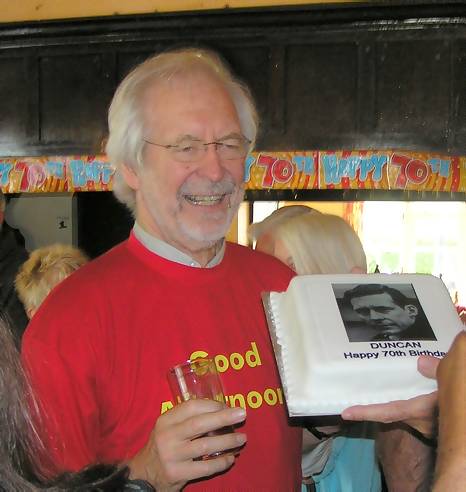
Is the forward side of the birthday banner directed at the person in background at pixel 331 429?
yes

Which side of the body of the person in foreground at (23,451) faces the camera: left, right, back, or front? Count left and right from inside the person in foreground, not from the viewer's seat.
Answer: back

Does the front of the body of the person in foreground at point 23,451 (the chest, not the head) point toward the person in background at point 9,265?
yes

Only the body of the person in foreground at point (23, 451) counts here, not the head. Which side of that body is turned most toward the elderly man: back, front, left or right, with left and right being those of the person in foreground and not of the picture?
front

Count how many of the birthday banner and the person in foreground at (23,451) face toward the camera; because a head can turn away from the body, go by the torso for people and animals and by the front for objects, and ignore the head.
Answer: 1

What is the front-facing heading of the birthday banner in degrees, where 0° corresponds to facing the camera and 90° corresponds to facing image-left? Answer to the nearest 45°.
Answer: approximately 0°

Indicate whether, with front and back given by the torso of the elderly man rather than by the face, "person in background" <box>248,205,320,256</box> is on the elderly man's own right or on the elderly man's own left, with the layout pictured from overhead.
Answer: on the elderly man's own left

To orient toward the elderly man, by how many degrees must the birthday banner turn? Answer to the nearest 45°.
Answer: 0° — it already faces them

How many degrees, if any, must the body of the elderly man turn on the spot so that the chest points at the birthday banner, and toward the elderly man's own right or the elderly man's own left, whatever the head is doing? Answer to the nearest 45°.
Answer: approximately 135° to the elderly man's own left
